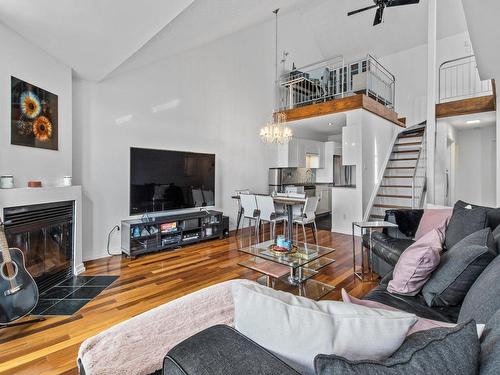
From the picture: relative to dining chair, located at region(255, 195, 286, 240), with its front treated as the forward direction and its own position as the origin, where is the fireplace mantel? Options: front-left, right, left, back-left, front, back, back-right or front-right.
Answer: back

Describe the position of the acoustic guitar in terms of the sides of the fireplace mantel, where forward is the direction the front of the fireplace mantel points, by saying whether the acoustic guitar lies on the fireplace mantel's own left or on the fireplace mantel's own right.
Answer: on the fireplace mantel's own right

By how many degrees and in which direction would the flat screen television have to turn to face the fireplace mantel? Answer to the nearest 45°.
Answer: approximately 90° to its right

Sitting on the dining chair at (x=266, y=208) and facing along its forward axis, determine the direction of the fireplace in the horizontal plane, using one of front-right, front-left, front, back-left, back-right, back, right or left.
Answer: back

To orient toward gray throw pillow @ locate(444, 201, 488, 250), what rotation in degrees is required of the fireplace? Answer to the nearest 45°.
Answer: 0° — it already faces it

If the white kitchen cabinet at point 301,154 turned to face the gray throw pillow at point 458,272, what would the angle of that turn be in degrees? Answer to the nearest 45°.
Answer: approximately 45° to its left

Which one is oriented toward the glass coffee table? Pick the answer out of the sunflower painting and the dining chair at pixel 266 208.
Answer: the sunflower painting

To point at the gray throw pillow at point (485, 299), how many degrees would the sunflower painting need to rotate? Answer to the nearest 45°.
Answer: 0° — it already faces it

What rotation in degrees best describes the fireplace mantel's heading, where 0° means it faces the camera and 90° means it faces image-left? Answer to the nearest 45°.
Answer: approximately 315°

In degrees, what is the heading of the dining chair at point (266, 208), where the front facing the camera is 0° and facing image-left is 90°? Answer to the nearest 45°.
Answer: approximately 225°

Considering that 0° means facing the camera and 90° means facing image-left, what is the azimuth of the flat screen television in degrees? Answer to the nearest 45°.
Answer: approximately 315°

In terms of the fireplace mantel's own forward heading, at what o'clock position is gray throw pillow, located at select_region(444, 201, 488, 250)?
The gray throw pillow is roughly at 12 o'clock from the fireplace mantel.
